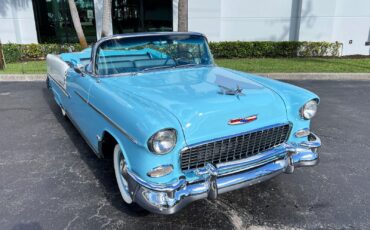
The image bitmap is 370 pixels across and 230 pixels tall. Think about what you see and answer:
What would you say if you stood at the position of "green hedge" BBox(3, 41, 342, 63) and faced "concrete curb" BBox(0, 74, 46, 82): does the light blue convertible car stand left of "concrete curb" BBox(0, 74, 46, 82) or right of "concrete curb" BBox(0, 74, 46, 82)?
left

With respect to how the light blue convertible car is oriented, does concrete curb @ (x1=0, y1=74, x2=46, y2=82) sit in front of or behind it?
behind

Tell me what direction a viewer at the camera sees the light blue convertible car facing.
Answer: facing the viewer and to the right of the viewer

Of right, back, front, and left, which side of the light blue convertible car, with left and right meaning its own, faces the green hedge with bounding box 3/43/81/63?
back

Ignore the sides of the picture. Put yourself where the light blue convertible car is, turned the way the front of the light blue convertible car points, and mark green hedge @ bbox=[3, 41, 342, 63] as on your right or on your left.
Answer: on your left
